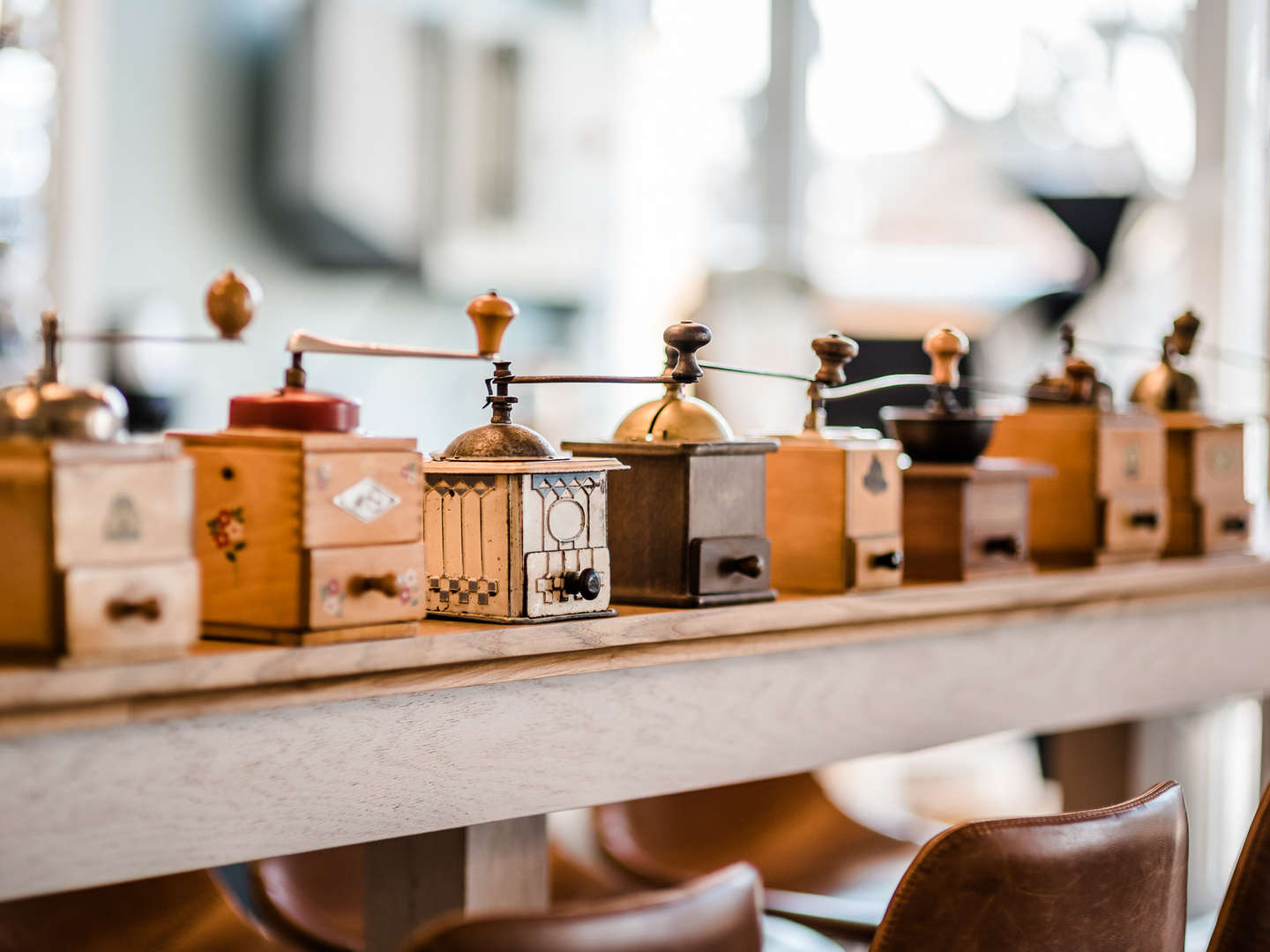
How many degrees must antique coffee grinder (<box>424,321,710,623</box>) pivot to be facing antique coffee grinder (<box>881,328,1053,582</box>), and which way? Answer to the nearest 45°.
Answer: approximately 90° to its left

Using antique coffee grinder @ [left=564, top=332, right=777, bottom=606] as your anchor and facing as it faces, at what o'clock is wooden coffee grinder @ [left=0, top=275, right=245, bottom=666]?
The wooden coffee grinder is roughly at 3 o'clock from the antique coffee grinder.

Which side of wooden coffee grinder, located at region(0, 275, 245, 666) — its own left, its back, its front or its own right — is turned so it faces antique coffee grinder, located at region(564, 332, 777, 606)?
left

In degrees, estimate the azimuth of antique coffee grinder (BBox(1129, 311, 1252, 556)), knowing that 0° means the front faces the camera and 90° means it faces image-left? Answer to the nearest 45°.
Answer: approximately 315°

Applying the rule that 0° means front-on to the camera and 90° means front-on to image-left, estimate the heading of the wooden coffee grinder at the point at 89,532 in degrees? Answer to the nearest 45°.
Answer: approximately 315°

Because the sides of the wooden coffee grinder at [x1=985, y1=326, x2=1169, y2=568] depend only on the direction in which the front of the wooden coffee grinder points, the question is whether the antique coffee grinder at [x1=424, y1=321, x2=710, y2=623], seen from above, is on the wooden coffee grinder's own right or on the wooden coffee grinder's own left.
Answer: on the wooden coffee grinder's own right

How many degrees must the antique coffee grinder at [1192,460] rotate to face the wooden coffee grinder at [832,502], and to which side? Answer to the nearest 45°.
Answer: approximately 90° to its right

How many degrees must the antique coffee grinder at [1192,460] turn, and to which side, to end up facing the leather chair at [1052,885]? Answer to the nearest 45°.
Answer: approximately 45° to its right

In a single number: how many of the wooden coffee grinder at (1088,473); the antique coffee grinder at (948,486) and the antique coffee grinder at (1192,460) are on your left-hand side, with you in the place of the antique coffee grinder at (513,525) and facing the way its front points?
3

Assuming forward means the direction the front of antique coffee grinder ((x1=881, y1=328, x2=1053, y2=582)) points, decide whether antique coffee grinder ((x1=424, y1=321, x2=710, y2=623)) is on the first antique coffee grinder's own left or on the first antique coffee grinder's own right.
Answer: on the first antique coffee grinder's own right

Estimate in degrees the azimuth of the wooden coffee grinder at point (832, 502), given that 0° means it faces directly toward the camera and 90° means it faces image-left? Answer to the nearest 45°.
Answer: approximately 315°

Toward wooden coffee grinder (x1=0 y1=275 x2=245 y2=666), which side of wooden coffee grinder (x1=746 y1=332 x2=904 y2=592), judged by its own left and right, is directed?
right
